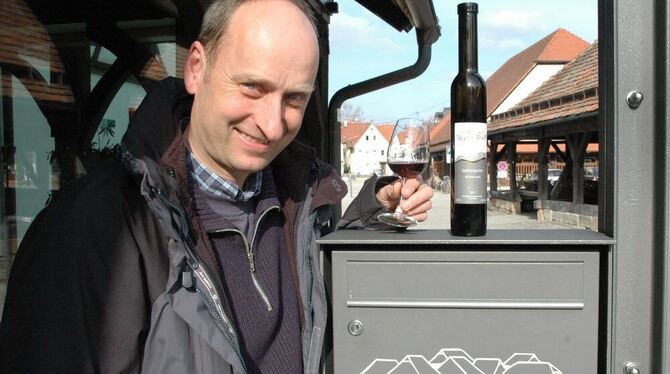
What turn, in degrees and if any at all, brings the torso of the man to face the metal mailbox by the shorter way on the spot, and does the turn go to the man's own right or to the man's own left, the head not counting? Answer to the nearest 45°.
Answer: approximately 45° to the man's own left

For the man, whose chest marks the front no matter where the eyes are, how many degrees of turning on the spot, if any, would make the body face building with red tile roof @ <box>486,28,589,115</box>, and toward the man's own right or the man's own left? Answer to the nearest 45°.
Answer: approximately 90° to the man's own left

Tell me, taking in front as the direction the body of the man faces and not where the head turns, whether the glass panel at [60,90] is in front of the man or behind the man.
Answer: behind

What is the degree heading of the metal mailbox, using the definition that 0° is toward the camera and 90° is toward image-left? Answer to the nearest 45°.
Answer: approximately 0°

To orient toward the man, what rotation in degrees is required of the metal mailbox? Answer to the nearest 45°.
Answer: approximately 90° to its right

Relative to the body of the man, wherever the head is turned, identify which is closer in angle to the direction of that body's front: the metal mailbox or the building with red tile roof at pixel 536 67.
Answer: the metal mailbox
